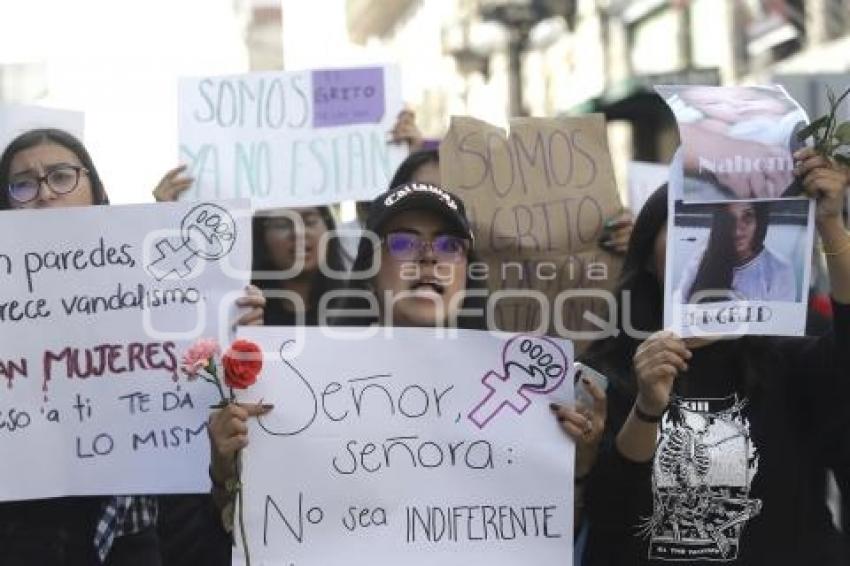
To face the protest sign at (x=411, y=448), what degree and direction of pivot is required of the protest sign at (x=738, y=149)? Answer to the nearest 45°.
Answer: approximately 90° to its right

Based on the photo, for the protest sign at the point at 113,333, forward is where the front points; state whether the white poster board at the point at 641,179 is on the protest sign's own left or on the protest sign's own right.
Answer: on the protest sign's own left

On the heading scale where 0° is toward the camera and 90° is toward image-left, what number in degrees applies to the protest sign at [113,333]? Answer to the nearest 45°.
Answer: approximately 0°

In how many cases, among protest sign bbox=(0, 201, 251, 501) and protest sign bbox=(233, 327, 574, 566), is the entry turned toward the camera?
2

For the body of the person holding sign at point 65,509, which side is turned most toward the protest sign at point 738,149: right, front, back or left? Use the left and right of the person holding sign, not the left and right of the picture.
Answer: left

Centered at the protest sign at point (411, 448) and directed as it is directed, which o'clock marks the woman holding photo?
The woman holding photo is roughly at 9 o'clock from the protest sign.
